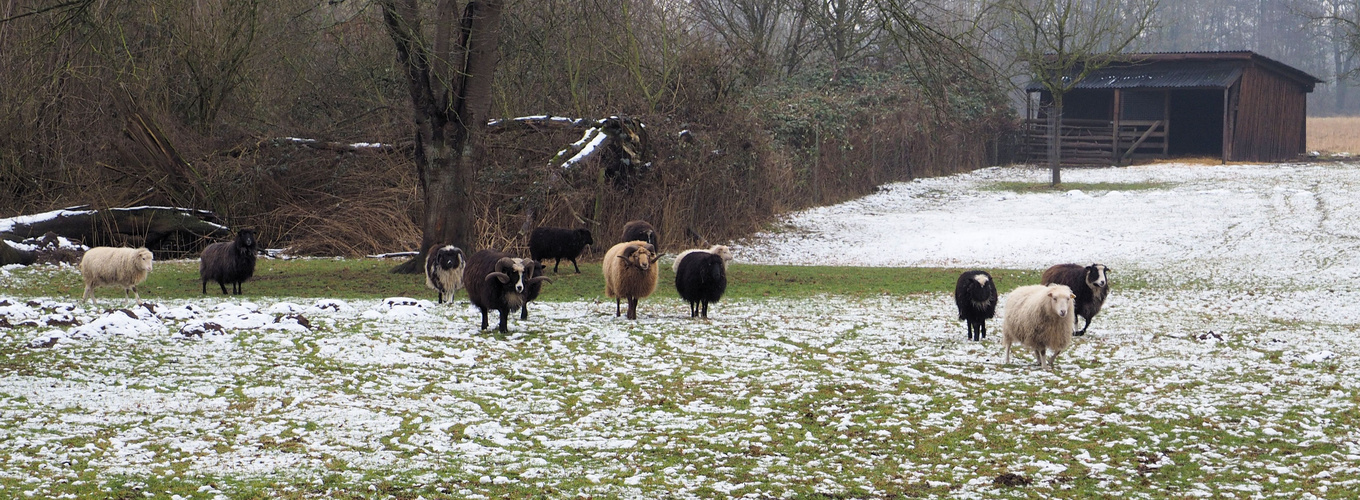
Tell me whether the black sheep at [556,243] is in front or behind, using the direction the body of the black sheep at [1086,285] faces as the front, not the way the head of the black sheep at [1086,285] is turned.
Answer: behind

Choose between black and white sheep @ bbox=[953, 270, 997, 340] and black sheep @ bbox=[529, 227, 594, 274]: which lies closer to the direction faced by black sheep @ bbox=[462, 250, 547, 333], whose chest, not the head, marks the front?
the black and white sheep

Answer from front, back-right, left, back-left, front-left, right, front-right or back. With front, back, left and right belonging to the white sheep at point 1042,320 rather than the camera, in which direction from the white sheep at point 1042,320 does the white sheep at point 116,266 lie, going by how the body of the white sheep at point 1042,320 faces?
back-right

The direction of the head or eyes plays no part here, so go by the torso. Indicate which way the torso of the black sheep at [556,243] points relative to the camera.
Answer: to the viewer's right

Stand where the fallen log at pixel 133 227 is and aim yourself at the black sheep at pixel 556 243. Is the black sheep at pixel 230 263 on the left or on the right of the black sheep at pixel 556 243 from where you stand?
right

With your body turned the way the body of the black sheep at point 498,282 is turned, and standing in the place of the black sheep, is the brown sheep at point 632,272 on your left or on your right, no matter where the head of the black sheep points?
on your left

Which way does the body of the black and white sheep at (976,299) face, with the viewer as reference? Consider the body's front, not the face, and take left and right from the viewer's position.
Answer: facing the viewer

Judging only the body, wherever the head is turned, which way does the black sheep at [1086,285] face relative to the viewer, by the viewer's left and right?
facing the viewer and to the right of the viewer

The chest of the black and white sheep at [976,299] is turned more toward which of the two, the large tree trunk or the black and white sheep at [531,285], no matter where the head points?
the black and white sheep

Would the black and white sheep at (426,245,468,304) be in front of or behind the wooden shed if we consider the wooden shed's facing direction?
in front

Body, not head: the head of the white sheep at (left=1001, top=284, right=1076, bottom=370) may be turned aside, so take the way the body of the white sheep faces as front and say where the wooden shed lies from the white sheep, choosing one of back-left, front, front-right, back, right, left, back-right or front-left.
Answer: back-left

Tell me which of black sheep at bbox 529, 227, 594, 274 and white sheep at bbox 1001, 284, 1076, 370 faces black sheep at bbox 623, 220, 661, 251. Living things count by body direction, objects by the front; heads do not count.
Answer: black sheep at bbox 529, 227, 594, 274
